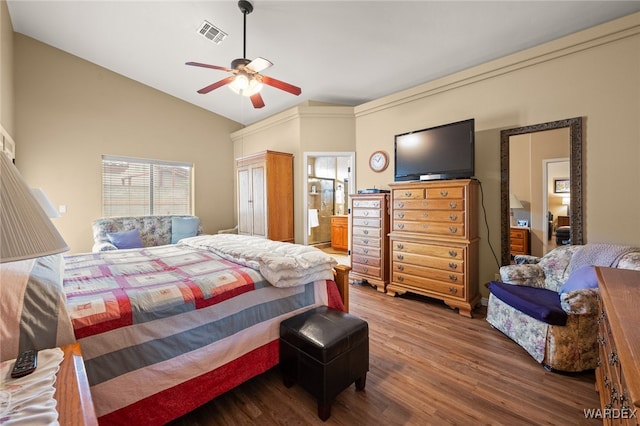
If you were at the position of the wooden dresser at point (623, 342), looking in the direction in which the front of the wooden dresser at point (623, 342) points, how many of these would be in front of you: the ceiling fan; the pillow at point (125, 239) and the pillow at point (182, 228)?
3

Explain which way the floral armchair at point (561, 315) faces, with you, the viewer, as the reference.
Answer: facing the viewer and to the left of the viewer

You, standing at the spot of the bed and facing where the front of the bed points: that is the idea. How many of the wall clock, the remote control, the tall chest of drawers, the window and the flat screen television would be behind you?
1

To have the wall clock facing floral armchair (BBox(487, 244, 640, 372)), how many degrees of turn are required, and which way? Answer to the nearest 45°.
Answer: approximately 90° to its left

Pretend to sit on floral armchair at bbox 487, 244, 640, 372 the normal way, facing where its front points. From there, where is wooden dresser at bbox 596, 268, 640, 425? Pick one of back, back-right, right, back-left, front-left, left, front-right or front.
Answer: front-left

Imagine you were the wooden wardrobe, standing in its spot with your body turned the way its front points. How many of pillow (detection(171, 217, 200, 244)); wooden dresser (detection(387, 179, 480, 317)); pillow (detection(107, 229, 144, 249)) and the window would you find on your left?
1

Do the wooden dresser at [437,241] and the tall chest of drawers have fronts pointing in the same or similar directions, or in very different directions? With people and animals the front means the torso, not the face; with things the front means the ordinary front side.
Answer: same or similar directions

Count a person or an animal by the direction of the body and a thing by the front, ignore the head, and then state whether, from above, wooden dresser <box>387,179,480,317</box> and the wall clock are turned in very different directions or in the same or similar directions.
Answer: same or similar directions

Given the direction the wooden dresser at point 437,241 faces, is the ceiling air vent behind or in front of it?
in front

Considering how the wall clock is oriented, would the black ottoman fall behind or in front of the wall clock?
in front

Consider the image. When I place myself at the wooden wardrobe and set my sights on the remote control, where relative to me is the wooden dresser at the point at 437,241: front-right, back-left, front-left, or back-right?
front-left

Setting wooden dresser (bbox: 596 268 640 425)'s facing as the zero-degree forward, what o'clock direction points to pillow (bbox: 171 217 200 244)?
The pillow is roughly at 12 o'clock from the wooden dresser.

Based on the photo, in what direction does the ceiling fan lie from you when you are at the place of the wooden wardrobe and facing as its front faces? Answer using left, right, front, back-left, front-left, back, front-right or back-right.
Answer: front-left

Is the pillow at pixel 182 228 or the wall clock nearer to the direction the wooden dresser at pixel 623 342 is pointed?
the pillow

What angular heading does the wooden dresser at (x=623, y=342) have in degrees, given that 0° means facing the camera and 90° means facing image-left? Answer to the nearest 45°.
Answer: approximately 90°

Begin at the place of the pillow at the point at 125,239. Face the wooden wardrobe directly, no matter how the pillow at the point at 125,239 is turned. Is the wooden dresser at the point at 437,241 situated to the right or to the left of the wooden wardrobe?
right

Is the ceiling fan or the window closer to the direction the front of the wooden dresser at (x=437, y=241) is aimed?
the ceiling fan

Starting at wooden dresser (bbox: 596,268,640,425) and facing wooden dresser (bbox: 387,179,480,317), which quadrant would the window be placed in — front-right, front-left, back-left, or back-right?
front-left
